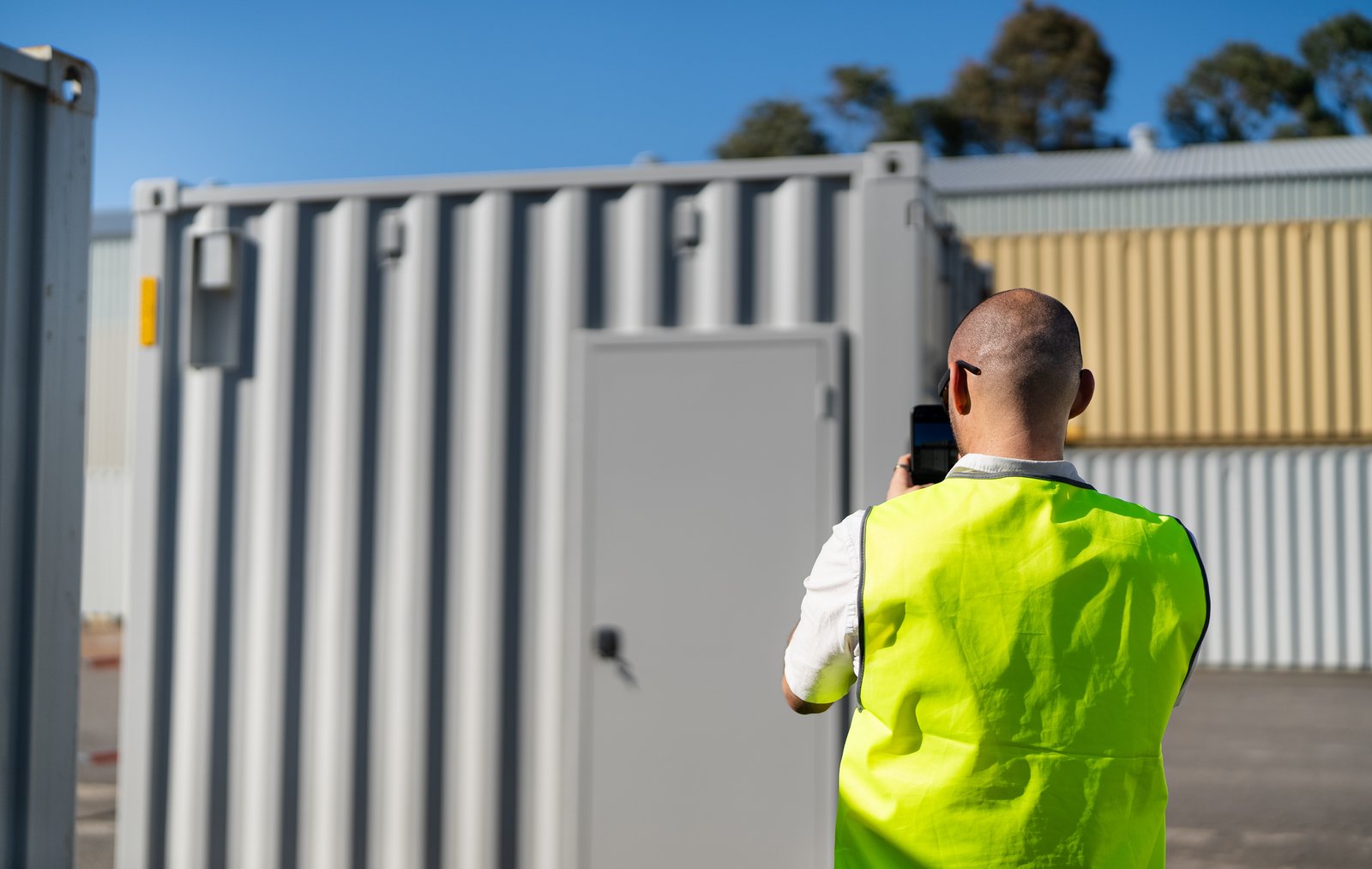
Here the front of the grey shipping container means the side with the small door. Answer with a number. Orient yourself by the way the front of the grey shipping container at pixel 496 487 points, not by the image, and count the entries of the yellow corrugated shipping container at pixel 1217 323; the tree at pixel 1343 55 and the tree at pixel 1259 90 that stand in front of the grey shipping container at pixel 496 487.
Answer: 0

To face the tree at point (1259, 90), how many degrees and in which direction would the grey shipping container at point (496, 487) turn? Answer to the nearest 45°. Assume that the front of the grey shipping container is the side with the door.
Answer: approximately 135° to its left

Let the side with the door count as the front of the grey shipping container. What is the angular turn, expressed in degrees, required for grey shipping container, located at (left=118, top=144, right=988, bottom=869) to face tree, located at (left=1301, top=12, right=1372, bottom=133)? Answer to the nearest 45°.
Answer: approximately 135° to its left

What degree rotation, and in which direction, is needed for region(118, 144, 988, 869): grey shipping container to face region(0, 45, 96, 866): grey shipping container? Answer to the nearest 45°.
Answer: approximately 45° to its right

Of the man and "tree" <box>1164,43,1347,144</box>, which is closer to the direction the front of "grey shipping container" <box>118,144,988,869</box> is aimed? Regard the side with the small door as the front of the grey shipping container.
the man

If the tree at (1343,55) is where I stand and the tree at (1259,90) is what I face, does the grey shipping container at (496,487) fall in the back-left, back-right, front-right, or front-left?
front-left

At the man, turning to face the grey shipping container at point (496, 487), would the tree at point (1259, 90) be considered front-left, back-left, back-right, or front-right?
front-right

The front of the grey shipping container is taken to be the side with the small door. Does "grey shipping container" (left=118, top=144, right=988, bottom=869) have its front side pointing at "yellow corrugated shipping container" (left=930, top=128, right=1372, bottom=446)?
no

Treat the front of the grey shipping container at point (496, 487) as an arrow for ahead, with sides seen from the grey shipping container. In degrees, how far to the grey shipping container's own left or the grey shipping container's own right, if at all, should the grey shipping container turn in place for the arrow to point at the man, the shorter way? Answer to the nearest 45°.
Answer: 0° — it already faces them

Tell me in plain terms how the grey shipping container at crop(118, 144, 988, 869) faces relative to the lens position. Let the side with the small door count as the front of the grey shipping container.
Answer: facing the viewer

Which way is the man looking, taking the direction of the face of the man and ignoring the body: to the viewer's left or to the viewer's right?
to the viewer's left

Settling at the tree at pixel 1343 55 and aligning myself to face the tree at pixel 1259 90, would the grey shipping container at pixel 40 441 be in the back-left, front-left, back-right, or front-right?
front-left
